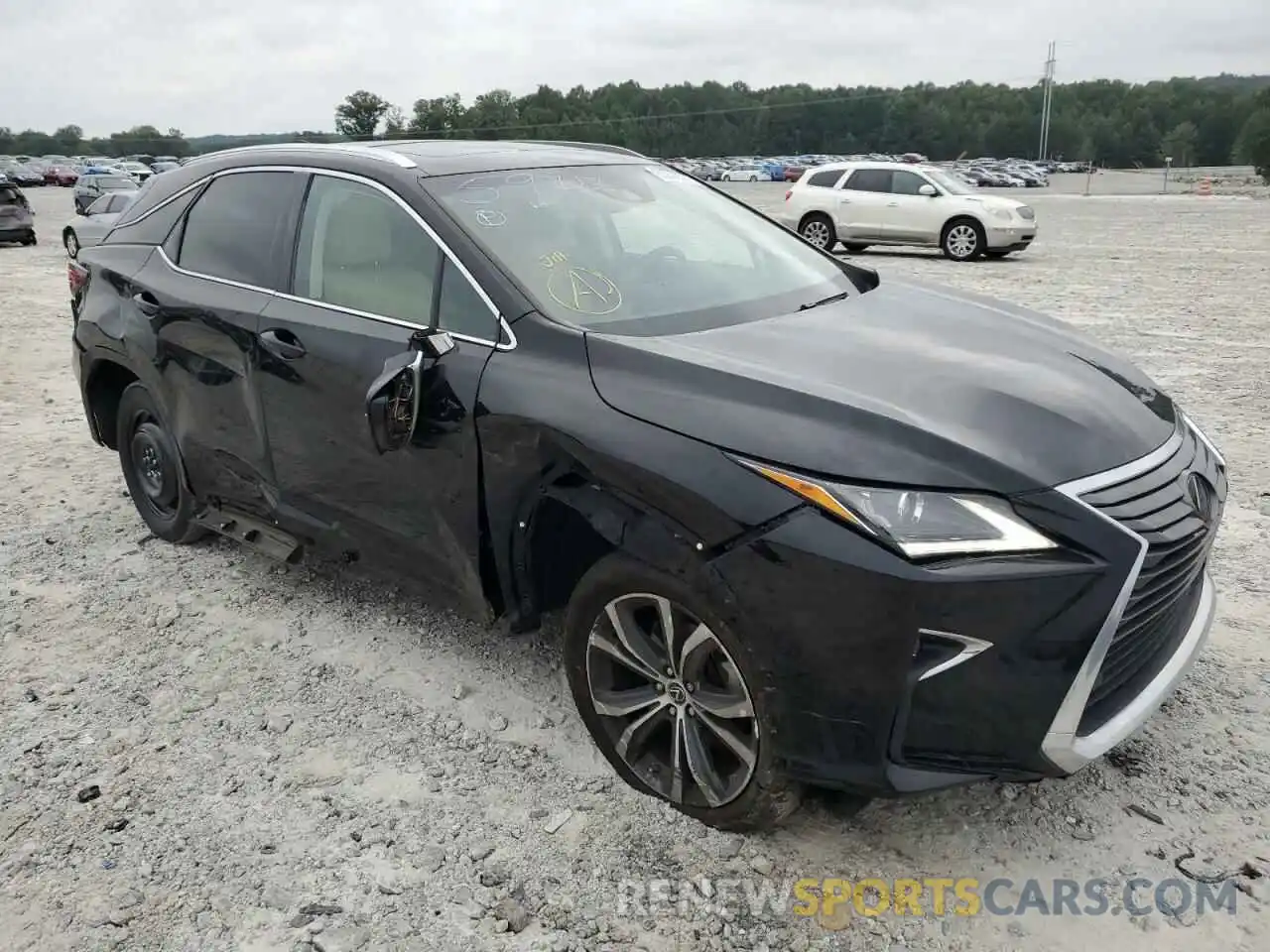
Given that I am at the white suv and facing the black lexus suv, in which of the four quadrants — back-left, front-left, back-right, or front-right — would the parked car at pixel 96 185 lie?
back-right

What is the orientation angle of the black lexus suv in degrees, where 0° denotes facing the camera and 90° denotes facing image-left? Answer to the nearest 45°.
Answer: approximately 315°

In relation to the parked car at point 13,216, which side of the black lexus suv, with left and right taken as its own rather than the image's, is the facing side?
back

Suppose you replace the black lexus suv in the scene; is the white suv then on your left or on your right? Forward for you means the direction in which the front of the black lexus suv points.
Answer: on your left

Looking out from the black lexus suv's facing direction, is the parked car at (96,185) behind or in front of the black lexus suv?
behind
